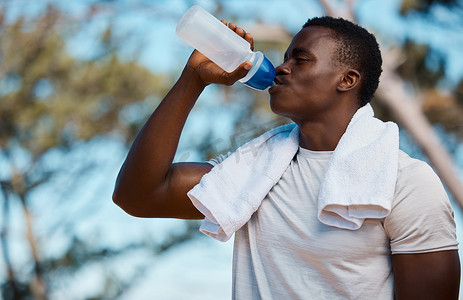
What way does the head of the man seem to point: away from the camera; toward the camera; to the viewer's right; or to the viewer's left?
to the viewer's left

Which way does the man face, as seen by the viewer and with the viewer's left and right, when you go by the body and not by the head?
facing the viewer and to the left of the viewer
